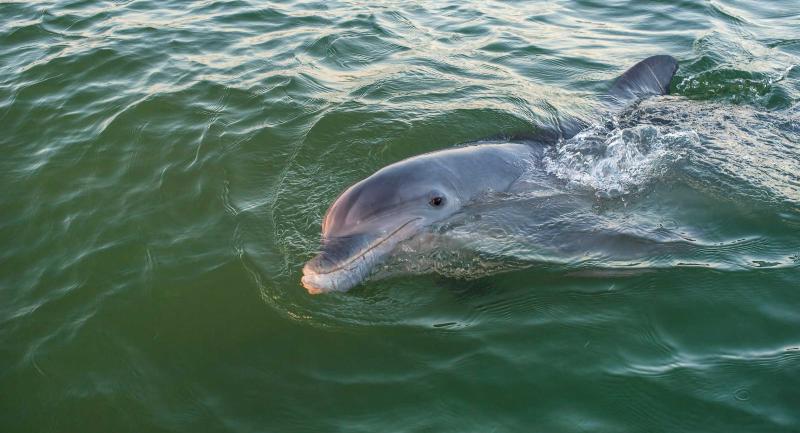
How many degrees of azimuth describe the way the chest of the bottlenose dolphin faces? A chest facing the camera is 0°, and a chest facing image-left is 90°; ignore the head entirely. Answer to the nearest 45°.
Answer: approximately 45°
